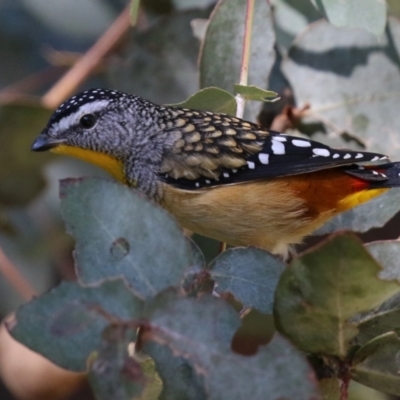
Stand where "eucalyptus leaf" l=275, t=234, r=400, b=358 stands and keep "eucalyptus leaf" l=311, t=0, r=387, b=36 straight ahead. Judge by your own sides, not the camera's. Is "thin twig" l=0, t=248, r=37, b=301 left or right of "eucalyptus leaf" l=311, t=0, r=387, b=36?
left

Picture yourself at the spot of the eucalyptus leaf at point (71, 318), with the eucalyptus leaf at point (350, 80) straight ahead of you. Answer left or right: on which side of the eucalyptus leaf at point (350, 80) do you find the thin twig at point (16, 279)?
left

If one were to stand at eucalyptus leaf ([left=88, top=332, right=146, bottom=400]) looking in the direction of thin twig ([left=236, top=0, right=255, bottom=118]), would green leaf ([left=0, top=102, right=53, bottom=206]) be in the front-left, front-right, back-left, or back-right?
front-left

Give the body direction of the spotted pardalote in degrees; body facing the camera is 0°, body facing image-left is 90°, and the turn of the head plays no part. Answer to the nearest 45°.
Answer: approximately 90°

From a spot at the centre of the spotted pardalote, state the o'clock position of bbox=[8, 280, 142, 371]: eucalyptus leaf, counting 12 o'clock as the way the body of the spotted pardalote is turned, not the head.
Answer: The eucalyptus leaf is roughly at 10 o'clock from the spotted pardalote.

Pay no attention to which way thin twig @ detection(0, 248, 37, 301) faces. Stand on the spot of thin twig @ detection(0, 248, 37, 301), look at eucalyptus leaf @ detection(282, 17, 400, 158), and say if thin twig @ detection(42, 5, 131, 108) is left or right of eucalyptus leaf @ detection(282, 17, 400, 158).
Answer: left

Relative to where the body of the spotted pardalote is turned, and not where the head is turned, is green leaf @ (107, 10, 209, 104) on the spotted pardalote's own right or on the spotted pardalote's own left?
on the spotted pardalote's own right

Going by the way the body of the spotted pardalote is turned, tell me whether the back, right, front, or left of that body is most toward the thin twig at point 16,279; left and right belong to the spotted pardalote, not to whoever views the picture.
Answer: front

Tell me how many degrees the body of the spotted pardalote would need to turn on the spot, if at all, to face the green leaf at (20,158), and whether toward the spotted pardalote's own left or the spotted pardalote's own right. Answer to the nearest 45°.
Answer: approximately 45° to the spotted pardalote's own right

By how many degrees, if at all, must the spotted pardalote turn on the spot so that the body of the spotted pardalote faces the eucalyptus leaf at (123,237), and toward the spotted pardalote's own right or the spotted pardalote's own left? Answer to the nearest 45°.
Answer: approximately 90° to the spotted pardalote's own left

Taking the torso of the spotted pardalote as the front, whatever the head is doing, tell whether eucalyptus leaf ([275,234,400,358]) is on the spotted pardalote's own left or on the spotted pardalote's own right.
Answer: on the spotted pardalote's own left

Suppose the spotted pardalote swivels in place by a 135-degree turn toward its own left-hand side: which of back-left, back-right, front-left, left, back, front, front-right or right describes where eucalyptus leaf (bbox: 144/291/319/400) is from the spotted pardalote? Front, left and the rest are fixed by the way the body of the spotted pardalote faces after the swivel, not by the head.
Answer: front-right

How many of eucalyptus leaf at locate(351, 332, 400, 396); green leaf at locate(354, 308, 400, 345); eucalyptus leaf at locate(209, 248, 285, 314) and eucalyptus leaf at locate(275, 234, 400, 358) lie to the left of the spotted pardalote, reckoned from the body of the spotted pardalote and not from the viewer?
4
